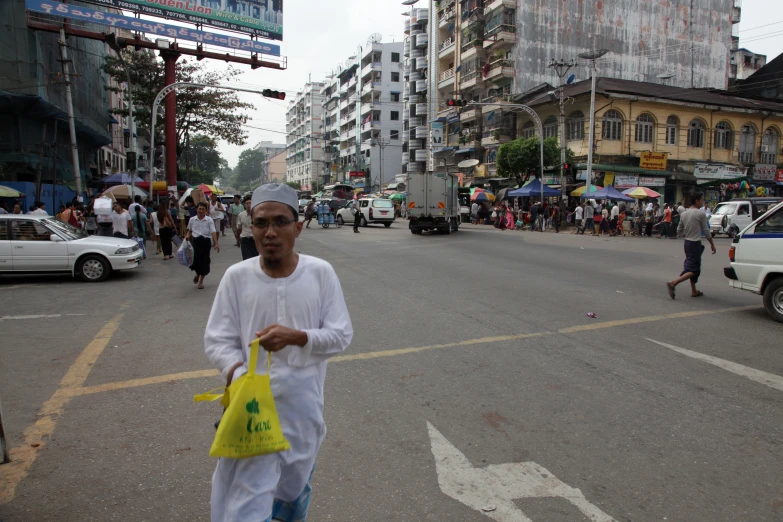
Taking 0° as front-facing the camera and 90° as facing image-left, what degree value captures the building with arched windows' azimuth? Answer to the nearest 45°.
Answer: approximately 45°

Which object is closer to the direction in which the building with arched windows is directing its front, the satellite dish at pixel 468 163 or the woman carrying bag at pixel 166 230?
the woman carrying bag

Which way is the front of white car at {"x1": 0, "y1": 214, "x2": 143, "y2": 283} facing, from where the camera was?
facing to the right of the viewer

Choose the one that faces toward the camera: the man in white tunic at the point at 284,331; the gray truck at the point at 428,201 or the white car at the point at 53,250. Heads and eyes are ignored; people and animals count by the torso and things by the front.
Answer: the man in white tunic

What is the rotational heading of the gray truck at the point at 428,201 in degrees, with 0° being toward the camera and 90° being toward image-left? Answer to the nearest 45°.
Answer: approximately 180°

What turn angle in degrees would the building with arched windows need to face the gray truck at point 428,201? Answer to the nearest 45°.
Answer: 0° — it already faces it

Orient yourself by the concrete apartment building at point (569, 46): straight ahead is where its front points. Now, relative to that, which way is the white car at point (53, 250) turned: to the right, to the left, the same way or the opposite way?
the opposite way

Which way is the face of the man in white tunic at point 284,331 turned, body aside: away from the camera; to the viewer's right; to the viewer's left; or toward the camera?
toward the camera

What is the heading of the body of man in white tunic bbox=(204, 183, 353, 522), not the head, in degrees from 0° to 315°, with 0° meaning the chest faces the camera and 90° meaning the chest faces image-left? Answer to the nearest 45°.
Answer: approximately 0°

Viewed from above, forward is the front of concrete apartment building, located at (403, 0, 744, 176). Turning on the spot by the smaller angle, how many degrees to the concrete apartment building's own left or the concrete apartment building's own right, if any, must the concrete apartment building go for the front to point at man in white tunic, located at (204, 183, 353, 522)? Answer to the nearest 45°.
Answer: approximately 45° to the concrete apartment building's own left

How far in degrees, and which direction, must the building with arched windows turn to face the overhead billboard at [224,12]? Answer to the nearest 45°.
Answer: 0° — it already faces it

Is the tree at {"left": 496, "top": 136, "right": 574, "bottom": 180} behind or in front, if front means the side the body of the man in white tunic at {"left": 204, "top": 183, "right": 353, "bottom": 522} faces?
behind

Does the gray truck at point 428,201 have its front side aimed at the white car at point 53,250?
no

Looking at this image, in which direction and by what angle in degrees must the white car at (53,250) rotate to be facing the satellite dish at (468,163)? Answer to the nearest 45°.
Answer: approximately 45° to its left

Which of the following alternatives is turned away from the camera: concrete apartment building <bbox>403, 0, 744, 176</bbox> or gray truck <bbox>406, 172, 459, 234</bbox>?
the gray truck

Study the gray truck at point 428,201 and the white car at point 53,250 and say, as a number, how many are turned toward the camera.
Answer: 0

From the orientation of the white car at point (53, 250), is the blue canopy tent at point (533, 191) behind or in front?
in front

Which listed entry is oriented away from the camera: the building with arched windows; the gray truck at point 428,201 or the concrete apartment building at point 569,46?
the gray truck

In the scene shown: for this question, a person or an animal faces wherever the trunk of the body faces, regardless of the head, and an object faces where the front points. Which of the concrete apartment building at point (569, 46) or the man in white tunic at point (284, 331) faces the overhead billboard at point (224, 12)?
the concrete apartment building
